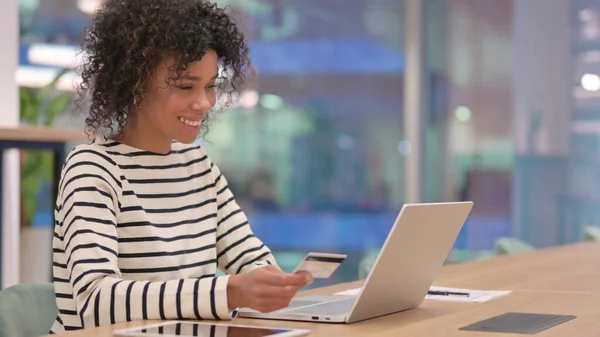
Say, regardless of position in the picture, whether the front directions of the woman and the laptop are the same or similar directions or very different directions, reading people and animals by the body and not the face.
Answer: very different directions

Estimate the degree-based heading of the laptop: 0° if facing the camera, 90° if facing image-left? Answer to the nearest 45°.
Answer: approximately 135°
